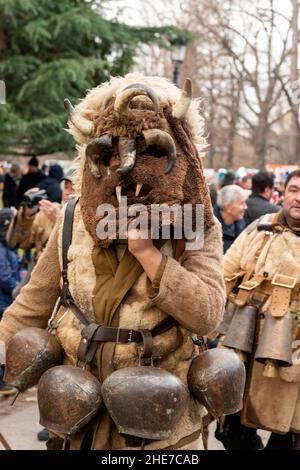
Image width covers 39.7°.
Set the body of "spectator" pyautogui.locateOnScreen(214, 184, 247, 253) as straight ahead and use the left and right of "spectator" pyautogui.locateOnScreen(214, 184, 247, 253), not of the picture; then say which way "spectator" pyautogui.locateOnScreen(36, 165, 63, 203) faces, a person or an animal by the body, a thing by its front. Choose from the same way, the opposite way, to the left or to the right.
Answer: to the left

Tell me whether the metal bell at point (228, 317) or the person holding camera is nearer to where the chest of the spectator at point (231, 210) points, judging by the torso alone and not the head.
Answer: the metal bell

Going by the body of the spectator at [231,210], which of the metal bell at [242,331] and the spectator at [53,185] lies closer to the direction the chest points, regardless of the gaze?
the metal bell
